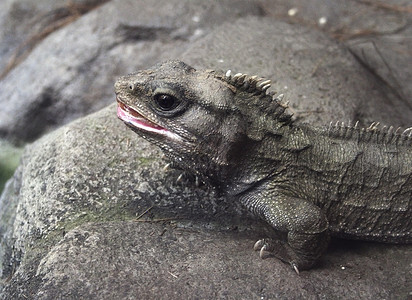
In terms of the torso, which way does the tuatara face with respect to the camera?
to the viewer's left

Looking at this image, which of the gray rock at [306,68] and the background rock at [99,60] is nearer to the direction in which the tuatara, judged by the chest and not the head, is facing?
the background rock

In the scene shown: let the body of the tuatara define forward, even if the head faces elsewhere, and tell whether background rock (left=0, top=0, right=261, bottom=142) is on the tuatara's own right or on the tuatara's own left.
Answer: on the tuatara's own right

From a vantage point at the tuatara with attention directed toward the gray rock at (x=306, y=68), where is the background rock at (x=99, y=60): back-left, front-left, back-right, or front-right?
front-left

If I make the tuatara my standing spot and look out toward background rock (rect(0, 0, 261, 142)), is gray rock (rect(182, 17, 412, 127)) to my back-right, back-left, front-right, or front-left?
front-right

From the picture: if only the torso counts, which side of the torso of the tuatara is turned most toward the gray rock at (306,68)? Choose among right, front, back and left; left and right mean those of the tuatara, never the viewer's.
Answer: right
